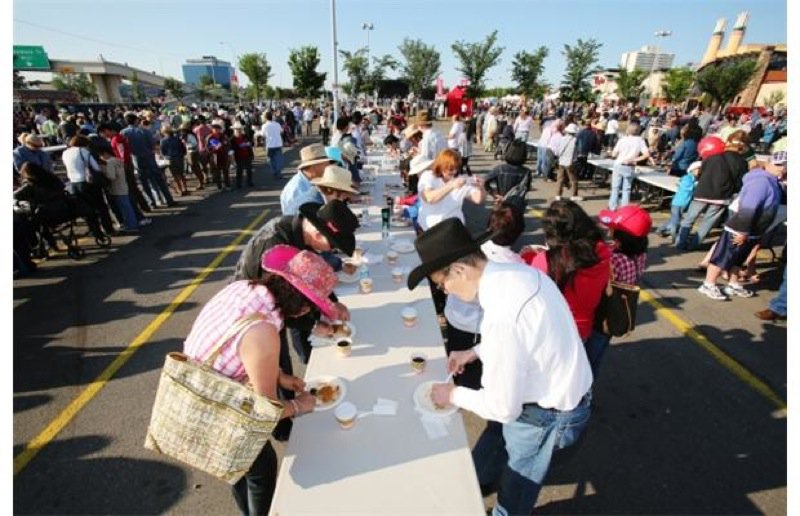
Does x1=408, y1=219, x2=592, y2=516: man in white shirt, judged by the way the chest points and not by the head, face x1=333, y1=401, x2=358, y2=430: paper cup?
yes

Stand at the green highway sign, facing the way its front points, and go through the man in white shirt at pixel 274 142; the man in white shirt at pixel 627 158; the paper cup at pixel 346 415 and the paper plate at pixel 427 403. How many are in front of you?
4

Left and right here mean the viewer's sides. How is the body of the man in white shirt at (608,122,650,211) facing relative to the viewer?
facing away from the viewer

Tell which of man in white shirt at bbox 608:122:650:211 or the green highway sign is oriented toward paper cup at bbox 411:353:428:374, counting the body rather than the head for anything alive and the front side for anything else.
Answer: the green highway sign

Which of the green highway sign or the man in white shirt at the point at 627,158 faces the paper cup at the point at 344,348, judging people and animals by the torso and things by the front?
the green highway sign

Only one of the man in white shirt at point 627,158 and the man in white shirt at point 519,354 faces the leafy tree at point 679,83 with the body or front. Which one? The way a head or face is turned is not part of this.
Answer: the man in white shirt at point 627,158

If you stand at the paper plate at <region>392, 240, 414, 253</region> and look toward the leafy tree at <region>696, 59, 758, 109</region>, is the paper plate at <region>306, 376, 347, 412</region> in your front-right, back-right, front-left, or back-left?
back-right

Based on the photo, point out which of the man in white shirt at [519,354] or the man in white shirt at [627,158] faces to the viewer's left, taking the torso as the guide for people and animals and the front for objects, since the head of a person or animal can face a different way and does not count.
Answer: the man in white shirt at [519,354]

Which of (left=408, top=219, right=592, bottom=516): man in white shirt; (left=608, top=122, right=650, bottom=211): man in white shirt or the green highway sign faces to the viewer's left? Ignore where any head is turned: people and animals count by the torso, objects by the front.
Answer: (left=408, top=219, right=592, bottom=516): man in white shirt

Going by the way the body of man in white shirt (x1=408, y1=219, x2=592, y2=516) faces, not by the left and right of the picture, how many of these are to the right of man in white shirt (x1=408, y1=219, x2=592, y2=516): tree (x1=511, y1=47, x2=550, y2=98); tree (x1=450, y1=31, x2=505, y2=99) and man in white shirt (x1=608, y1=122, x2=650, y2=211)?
3

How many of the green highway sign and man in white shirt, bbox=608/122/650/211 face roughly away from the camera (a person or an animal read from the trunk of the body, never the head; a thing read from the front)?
1

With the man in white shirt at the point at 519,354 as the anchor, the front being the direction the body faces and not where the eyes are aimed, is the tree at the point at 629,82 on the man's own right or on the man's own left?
on the man's own right

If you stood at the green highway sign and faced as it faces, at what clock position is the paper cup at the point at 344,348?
The paper cup is roughly at 12 o'clock from the green highway sign.

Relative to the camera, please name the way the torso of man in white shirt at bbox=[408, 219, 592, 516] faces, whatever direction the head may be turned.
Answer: to the viewer's left

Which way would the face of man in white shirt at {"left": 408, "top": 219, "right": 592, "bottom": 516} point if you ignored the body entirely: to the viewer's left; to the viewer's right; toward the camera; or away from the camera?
to the viewer's left

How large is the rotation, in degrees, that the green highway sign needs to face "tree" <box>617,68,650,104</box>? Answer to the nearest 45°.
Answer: approximately 45° to its left

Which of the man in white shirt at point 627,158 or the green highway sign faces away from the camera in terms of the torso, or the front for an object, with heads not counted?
the man in white shirt

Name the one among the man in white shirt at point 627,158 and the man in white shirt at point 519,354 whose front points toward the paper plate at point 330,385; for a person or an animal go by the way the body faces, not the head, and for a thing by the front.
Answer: the man in white shirt at point 519,354

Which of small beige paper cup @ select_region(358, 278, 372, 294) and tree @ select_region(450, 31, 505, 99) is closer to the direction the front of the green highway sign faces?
the small beige paper cup
